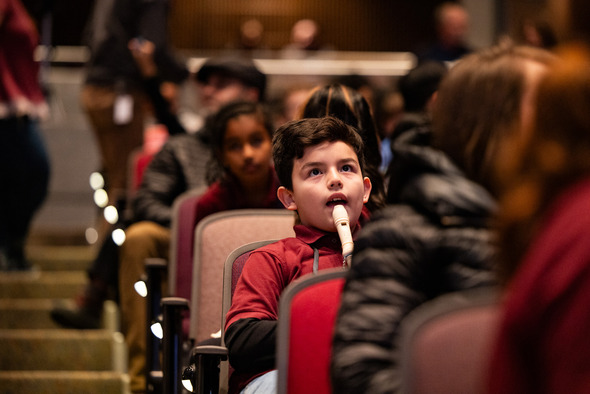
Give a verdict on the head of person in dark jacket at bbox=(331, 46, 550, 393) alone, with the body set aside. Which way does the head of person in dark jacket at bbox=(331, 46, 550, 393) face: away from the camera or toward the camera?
away from the camera

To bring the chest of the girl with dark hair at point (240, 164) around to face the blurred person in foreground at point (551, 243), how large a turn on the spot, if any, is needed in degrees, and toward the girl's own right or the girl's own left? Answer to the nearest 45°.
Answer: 0° — they already face them

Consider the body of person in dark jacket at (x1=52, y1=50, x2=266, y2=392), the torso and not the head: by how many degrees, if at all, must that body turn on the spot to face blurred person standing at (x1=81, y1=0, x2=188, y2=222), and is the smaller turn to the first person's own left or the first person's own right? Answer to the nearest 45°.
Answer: approximately 135° to the first person's own right

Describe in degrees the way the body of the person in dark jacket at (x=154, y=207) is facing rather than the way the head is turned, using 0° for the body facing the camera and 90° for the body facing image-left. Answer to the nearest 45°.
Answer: approximately 45°

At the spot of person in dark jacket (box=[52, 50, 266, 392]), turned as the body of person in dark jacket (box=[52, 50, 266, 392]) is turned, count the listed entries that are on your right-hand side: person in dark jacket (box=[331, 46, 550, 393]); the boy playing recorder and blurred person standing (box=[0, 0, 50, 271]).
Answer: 1

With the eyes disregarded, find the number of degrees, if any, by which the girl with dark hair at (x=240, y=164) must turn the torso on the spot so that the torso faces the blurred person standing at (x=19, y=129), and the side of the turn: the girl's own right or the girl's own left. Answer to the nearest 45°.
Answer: approximately 135° to the girl's own right

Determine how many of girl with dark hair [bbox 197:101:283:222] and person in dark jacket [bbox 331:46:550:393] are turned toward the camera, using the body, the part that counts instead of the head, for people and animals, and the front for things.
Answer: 1

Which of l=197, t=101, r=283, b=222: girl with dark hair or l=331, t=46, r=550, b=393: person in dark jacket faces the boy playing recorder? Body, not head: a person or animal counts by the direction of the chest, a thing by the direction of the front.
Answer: the girl with dark hair
